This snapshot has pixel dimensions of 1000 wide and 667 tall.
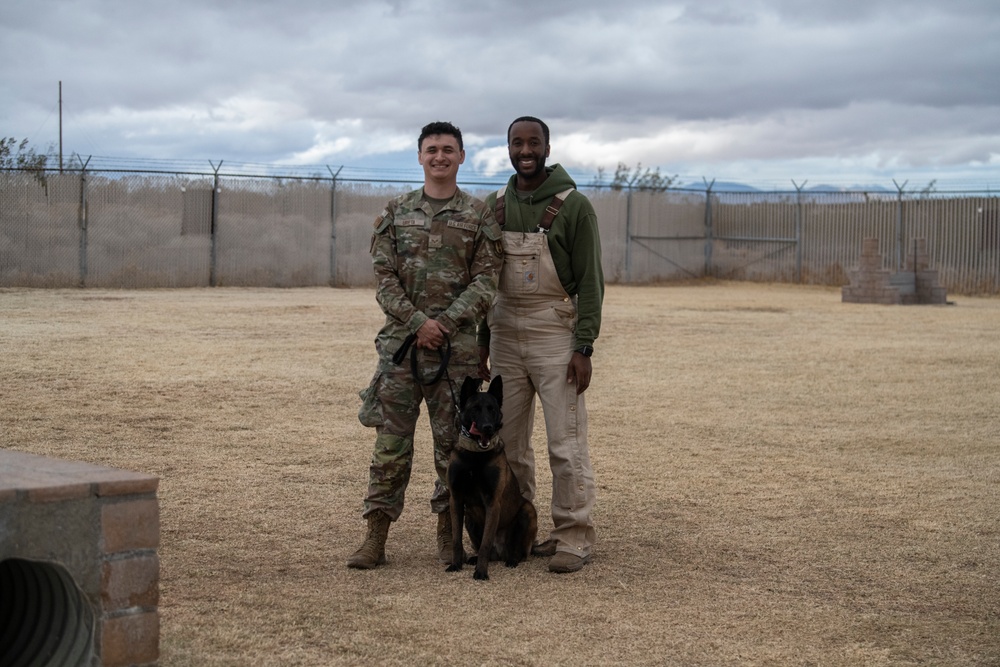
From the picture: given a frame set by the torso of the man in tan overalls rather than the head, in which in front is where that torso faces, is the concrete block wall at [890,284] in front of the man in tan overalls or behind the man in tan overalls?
behind

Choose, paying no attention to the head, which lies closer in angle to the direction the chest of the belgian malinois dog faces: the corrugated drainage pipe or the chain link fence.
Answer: the corrugated drainage pipe

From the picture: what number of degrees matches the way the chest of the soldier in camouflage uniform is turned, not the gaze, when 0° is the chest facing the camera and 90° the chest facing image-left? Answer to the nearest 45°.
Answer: approximately 0°

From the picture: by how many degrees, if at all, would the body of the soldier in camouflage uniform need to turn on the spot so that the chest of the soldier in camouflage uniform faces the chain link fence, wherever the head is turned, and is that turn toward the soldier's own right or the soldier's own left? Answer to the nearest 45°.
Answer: approximately 180°

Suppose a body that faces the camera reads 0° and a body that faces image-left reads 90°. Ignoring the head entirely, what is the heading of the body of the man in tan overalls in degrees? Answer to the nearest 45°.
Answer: approximately 45°
